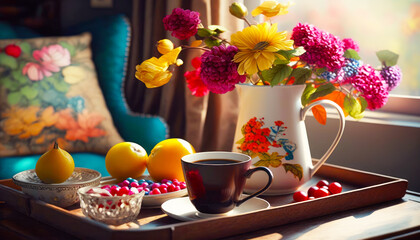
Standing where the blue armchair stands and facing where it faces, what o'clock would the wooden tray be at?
The wooden tray is roughly at 12 o'clock from the blue armchair.

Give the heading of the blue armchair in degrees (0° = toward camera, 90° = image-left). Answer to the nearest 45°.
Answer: approximately 0°

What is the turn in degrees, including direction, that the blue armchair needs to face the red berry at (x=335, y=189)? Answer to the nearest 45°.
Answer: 0° — it already faces it

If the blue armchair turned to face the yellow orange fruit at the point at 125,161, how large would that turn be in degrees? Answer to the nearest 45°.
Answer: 0° — it already faces it

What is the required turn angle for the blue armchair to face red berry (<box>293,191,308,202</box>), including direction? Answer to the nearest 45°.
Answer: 0° — it already faces it
